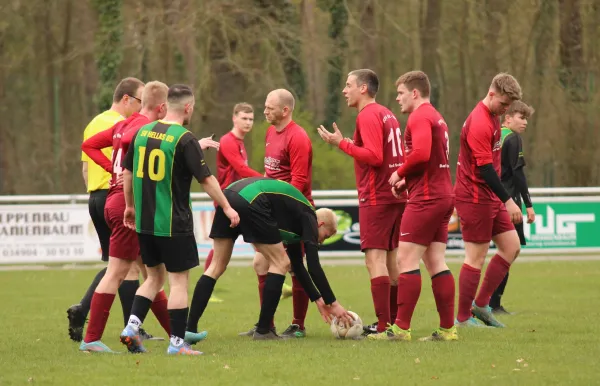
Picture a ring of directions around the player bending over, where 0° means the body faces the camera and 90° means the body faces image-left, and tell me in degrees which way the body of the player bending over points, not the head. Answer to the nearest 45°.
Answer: approximately 270°

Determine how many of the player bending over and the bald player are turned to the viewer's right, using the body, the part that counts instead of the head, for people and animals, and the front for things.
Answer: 1

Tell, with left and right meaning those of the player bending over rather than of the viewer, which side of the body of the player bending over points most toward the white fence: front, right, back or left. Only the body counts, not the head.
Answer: left

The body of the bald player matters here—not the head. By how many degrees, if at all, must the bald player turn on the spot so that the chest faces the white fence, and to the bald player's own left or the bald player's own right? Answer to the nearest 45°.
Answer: approximately 135° to the bald player's own right

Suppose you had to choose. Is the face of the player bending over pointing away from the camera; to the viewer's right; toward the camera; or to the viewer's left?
to the viewer's right

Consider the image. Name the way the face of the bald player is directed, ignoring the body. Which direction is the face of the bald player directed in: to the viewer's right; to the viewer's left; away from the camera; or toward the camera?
to the viewer's left
